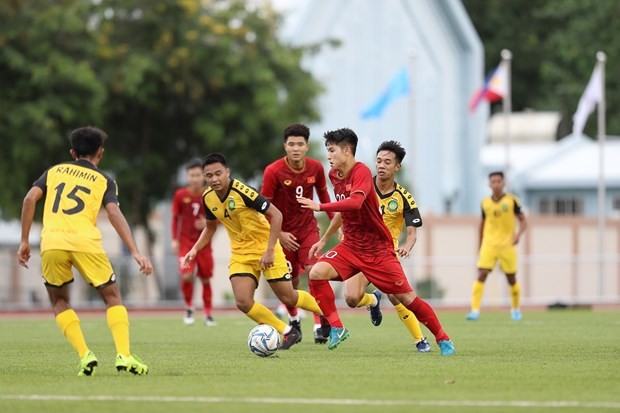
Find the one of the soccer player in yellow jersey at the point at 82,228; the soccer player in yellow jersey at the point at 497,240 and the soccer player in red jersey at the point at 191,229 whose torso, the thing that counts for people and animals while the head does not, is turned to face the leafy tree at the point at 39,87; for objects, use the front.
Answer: the soccer player in yellow jersey at the point at 82,228

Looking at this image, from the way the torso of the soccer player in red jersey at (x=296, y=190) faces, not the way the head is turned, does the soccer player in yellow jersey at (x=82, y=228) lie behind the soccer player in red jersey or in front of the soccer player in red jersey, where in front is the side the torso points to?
in front

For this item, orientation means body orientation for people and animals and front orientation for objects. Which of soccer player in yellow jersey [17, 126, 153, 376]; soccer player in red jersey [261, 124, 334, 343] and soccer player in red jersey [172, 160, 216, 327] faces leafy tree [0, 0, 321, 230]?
the soccer player in yellow jersey

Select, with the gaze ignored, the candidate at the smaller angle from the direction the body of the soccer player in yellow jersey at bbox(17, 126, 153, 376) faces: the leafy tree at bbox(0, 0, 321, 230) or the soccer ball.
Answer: the leafy tree

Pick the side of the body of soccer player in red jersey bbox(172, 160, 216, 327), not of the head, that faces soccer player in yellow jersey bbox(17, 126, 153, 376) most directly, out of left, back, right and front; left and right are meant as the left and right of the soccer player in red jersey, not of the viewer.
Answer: front

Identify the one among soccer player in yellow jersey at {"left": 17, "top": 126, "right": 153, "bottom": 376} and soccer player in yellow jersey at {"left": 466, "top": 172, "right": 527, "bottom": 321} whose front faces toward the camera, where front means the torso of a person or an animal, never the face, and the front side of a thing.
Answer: soccer player in yellow jersey at {"left": 466, "top": 172, "right": 527, "bottom": 321}

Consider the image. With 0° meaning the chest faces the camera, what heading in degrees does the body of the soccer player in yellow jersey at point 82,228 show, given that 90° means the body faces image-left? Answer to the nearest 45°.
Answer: approximately 180°

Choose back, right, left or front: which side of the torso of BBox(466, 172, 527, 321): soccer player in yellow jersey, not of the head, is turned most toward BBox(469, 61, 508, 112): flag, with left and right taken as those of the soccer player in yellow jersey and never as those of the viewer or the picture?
back

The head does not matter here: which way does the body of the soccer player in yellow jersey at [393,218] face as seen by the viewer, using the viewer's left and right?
facing the viewer and to the left of the viewer

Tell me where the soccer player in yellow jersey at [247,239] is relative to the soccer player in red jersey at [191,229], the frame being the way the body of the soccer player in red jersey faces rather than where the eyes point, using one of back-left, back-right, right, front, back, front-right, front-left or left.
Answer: front

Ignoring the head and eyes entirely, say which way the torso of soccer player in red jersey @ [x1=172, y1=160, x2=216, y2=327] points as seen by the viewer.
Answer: toward the camera

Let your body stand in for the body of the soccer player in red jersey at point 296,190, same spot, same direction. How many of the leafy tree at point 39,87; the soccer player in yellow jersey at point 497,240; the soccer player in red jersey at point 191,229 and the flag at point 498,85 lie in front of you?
0

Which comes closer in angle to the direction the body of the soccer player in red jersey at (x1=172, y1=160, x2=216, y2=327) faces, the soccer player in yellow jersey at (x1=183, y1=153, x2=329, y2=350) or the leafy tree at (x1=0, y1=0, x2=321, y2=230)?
the soccer player in yellow jersey

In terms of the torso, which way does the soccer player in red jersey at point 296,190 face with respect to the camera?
toward the camera
